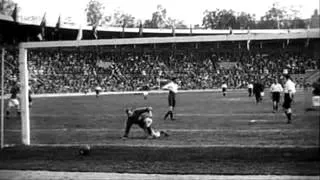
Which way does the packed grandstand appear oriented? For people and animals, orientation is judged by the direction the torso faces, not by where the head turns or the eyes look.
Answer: toward the camera

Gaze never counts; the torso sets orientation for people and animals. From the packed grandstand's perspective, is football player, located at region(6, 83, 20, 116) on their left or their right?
on their right
